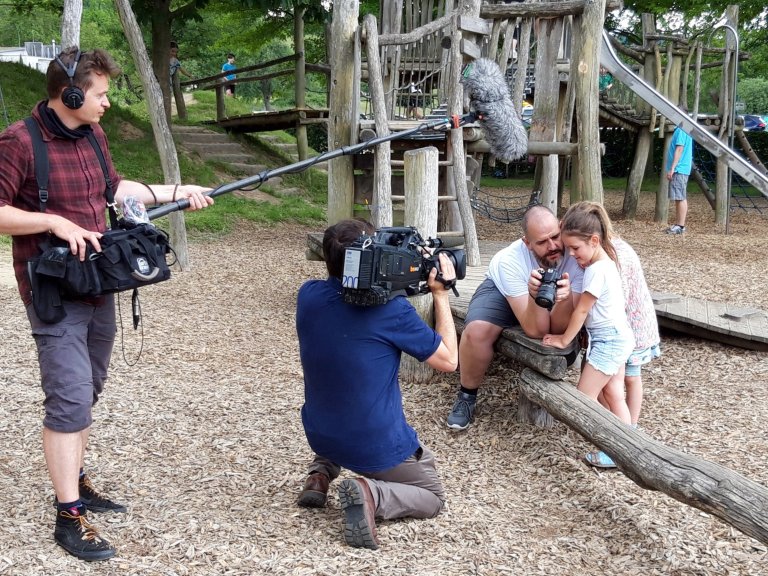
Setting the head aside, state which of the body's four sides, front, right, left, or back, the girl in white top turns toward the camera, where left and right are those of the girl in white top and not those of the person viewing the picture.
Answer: left

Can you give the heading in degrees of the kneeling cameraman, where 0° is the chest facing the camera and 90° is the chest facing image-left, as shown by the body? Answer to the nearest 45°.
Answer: approximately 225°

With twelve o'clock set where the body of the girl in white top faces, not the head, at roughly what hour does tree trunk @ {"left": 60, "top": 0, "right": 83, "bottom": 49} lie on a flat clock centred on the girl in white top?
The tree trunk is roughly at 1 o'clock from the girl in white top.

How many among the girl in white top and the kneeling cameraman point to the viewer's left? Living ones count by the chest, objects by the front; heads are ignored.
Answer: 1

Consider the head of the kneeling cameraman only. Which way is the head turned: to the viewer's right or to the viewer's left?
to the viewer's right

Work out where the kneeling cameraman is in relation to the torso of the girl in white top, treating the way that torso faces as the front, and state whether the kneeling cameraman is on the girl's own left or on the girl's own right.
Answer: on the girl's own left

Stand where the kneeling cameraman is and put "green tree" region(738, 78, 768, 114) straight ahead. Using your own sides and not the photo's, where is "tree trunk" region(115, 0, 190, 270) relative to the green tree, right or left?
left

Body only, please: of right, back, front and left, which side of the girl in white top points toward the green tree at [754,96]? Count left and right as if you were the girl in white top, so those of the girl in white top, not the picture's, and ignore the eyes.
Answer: right

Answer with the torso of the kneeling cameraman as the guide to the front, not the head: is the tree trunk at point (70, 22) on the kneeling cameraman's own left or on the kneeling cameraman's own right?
on the kneeling cameraman's own left
